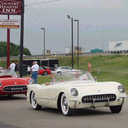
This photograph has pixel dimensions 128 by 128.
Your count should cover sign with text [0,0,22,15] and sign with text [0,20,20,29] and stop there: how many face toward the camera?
2

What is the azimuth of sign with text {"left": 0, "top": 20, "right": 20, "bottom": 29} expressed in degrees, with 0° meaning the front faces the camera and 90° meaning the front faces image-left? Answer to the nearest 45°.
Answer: approximately 0°

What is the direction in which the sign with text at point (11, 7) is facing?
toward the camera

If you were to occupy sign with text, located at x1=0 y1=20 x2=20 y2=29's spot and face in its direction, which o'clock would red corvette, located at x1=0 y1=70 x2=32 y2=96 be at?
The red corvette is roughly at 12 o'clock from the sign with text.

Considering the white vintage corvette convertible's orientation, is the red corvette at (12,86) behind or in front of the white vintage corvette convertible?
behind

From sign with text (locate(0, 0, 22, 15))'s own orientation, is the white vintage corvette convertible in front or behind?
in front

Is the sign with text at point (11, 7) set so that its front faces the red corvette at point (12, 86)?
yes

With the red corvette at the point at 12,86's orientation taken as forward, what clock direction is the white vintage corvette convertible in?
The white vintage corvette convertible is roughly at 1 o'clock from the red corvette.

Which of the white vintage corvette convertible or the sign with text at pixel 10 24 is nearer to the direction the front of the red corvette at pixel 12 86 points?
the white vintage corvette convertible

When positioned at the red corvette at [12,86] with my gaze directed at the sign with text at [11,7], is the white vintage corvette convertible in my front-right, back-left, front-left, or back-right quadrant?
back-right

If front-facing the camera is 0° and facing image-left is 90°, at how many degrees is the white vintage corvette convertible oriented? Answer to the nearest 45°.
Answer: approximately 315°

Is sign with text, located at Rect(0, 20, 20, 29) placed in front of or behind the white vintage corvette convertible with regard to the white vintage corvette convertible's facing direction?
behind

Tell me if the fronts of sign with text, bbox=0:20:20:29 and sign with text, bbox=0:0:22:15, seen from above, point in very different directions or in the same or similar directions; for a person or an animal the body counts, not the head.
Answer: same or similar directions

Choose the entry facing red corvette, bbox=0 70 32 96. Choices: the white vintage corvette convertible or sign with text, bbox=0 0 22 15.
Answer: the sign with text

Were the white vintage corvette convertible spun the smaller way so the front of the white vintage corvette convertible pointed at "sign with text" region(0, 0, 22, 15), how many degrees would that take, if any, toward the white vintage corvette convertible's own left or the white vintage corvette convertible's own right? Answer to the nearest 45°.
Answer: approximately 135° to the white vintage corvette convertible's own left

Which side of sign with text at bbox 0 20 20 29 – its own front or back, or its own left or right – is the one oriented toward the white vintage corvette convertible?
front

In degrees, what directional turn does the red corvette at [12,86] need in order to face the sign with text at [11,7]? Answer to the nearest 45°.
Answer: approximately 135° to its left
